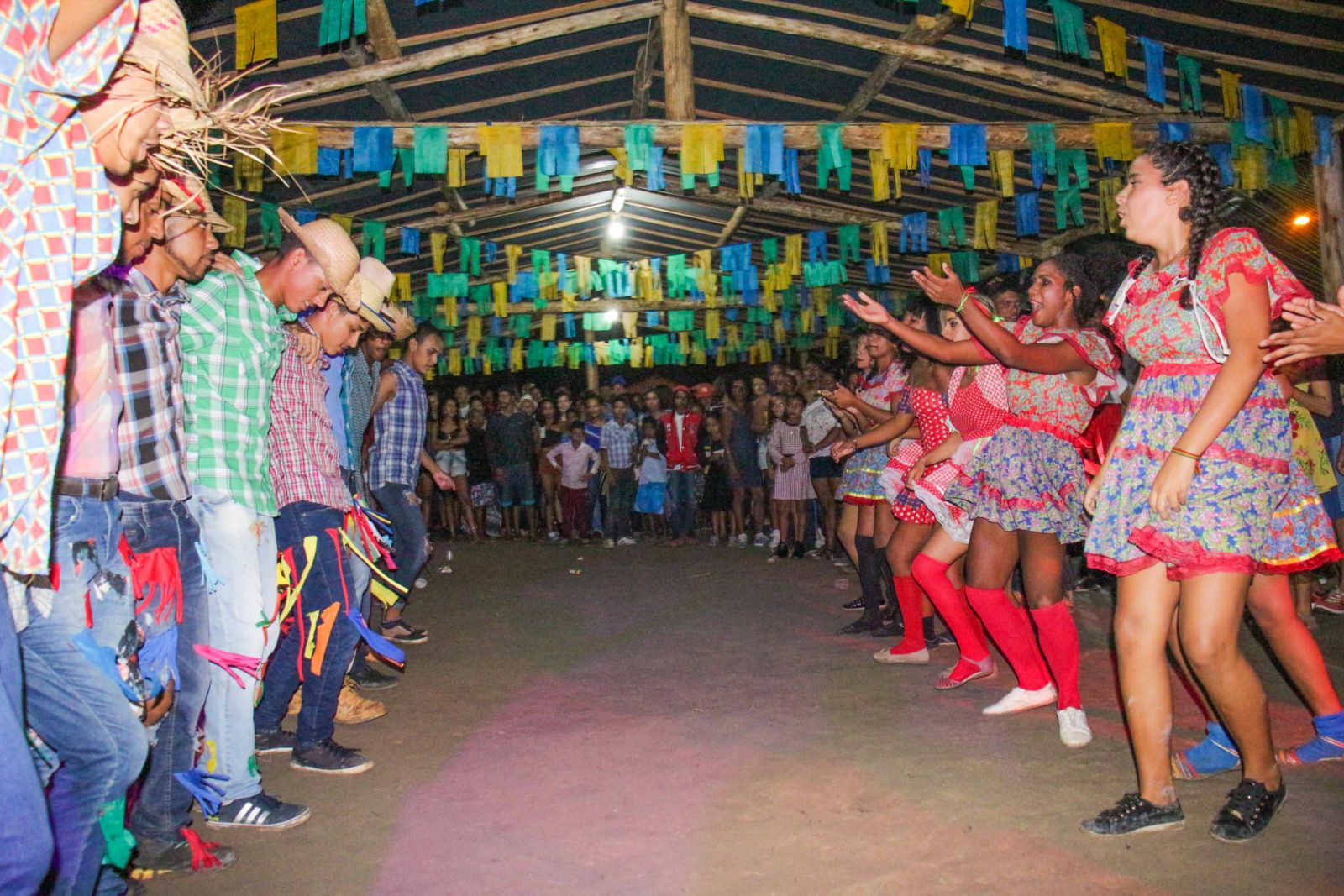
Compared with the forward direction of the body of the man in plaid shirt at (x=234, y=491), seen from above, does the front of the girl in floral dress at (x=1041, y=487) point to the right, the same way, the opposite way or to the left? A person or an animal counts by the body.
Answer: the opposite way

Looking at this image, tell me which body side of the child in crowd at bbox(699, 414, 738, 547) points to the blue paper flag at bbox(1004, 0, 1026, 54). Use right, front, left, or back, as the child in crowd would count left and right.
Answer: front

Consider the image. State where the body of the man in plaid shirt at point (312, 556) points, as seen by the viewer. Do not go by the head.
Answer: to the viewer's right

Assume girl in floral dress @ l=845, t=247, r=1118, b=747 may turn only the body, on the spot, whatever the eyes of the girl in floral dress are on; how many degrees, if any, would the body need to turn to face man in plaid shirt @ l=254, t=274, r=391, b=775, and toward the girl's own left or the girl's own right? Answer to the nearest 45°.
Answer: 0° — they already face them

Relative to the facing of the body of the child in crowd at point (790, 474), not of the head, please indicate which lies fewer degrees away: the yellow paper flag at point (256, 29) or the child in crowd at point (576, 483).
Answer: the yellow paper flag

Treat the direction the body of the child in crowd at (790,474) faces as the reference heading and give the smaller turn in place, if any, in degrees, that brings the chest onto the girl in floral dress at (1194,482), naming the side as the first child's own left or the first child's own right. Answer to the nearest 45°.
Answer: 0° — they already face them

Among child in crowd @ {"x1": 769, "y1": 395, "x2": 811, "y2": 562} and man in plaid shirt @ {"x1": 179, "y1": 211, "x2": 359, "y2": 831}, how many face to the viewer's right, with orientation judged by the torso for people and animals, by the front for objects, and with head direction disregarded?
1

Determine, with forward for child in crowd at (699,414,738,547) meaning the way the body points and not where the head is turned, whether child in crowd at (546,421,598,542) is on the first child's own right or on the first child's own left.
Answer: on the first child's own right

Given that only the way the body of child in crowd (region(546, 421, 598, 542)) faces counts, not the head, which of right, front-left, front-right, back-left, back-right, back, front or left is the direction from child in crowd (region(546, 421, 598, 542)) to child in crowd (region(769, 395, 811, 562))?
front-left

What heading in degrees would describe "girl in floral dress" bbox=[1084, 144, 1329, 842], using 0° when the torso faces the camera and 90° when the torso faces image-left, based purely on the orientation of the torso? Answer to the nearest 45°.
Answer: approximately 45°

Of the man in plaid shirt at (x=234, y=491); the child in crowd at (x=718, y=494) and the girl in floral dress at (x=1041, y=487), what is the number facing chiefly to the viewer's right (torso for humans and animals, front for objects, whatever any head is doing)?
1

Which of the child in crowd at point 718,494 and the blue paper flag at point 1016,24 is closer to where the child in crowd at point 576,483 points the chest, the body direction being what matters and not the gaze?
the blue paper flag

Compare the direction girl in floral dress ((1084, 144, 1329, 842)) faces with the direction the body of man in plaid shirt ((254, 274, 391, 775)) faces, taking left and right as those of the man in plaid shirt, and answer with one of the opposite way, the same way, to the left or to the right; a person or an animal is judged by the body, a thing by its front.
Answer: the opposite way

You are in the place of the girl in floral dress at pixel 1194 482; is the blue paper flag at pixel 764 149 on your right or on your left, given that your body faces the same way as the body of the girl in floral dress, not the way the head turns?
on your right

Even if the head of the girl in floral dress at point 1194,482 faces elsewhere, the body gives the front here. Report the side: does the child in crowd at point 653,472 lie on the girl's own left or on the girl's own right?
on the girl's own right

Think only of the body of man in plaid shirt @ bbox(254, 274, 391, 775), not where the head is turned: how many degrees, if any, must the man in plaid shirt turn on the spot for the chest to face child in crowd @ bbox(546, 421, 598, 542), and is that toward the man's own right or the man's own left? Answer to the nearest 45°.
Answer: approximately 90° to the man's own left

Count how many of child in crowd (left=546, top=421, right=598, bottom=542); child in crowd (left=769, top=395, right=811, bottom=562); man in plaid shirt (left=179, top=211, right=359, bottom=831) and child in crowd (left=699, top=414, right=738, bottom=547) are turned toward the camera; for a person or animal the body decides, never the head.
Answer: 3
